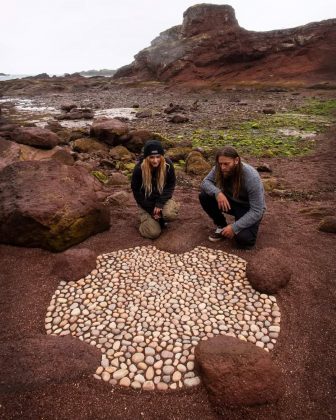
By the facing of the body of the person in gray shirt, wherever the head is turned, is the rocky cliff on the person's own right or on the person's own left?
on the person's own right

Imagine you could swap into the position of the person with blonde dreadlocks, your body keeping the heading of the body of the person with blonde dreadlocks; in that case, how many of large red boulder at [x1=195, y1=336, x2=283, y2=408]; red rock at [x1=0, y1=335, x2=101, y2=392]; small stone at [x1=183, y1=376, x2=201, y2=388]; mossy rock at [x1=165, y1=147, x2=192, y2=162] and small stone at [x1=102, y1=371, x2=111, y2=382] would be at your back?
1

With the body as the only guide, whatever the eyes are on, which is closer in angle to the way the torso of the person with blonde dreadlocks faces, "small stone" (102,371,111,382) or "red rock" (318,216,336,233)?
the small stone

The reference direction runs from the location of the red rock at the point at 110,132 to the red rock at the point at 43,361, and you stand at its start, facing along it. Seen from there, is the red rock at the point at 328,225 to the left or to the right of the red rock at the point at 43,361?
left

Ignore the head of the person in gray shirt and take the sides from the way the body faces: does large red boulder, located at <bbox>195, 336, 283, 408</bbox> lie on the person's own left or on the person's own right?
on the person's own left

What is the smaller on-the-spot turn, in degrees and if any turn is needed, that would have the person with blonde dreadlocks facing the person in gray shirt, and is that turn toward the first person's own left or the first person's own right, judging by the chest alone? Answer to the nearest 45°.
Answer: approximately 45° to the first person's own left

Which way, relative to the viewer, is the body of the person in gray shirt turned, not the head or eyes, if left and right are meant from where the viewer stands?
facing the viewer and to the left of the viewer

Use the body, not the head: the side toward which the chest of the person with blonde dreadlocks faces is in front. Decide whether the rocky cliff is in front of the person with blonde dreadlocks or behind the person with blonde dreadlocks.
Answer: behind

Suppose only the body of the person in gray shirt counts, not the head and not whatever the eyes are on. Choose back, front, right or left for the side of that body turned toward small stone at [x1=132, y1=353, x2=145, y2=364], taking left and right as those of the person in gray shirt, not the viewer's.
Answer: front

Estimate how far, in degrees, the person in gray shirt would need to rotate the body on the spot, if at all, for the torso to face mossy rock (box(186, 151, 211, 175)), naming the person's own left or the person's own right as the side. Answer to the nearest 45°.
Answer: approximately 135° to the person's own right

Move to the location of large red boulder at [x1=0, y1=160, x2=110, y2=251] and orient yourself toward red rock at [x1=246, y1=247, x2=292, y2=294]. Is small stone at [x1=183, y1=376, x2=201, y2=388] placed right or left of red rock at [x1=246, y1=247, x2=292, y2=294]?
right

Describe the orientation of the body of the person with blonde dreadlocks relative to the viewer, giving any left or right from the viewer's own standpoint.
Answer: facing the viewer

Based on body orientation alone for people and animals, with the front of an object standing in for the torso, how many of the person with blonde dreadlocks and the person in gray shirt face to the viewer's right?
0

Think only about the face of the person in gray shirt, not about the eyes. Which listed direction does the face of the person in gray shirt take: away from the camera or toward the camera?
toward the camera
